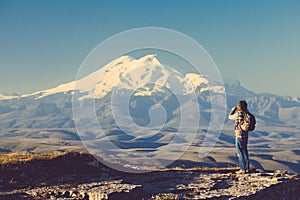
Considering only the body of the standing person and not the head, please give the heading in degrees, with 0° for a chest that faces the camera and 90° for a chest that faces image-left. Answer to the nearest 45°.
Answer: approximately 90°
